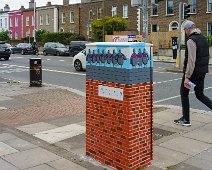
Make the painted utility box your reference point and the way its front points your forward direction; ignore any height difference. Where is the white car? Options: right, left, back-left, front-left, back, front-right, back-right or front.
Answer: back-right

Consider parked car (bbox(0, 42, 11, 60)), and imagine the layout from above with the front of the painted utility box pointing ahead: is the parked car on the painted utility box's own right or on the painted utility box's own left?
on the painted utility box's own right

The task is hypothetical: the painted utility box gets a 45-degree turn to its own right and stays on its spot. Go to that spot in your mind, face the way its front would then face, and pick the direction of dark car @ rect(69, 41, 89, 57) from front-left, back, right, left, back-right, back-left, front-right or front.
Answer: right

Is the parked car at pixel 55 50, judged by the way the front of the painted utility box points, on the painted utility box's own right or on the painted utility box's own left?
on the painted utility box's own right

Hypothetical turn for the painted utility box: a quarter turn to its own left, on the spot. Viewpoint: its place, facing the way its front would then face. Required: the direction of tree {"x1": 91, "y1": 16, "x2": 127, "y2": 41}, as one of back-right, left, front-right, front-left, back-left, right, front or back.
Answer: back-left

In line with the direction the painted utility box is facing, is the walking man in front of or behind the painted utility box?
behind

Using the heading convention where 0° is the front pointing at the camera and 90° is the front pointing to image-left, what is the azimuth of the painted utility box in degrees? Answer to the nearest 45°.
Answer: approximately 45°

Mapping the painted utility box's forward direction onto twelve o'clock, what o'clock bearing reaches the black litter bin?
The black litter bin is roughly at 4 o'clock from the painted utility box.
